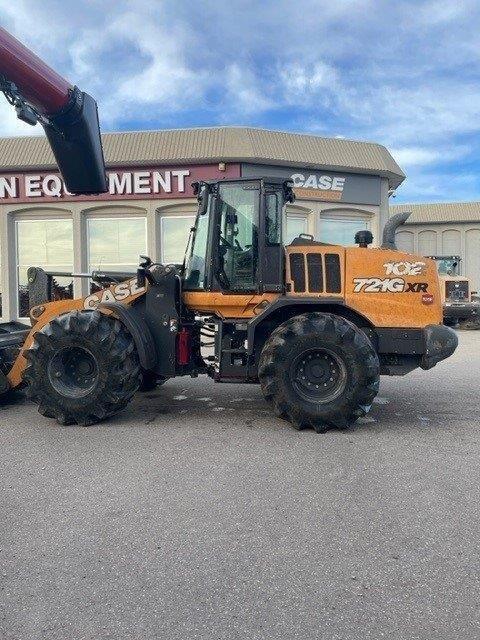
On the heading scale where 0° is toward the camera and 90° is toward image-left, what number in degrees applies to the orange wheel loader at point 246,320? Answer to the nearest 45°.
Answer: approximately 90°
